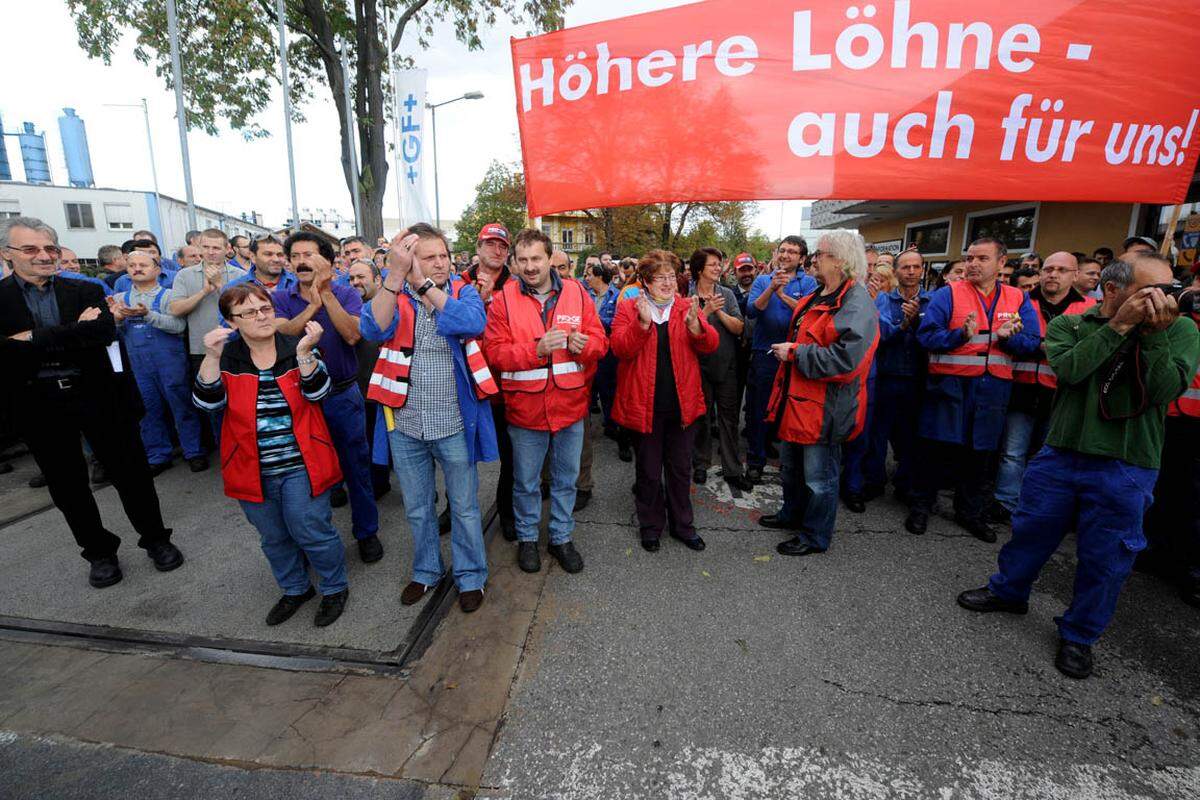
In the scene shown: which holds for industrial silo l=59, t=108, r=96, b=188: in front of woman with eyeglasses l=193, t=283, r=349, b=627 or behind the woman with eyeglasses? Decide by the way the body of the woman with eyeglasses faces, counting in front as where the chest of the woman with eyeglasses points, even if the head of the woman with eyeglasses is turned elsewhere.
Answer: behind

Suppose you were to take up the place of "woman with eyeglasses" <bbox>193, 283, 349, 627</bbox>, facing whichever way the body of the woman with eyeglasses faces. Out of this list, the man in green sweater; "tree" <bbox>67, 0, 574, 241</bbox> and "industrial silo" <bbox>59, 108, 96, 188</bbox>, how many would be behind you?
2

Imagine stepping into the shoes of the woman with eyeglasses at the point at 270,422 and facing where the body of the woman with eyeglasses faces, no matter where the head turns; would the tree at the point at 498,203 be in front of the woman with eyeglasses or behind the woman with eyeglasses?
behind

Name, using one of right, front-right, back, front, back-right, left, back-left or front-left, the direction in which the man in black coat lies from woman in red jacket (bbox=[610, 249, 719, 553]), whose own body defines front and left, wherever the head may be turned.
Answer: right

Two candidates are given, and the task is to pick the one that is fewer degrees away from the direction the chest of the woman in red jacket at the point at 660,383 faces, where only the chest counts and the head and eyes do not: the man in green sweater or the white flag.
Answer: the man in green sweater

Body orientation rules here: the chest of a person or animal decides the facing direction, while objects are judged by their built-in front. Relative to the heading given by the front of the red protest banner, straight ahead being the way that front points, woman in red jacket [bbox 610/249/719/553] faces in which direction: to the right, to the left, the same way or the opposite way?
the same way

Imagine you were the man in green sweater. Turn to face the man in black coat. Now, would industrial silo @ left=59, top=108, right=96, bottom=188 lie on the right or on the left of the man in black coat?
right

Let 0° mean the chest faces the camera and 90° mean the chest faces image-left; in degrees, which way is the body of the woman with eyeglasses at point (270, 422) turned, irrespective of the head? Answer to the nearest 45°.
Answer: approximately 0°

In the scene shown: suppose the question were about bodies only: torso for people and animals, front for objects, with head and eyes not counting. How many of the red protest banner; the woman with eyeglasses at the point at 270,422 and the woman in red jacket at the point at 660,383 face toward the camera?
3

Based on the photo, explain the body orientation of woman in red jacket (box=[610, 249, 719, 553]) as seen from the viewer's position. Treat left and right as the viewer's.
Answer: facing the viewer

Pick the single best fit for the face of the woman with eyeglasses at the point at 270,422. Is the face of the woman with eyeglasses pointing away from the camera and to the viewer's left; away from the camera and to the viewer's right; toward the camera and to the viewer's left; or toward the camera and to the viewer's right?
toward the camera and to the viewer's right

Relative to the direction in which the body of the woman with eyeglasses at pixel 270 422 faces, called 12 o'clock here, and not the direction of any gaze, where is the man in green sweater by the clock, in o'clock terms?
The man in green sweater is roughly at 10 o'clock from the woman with eyeglasses.
